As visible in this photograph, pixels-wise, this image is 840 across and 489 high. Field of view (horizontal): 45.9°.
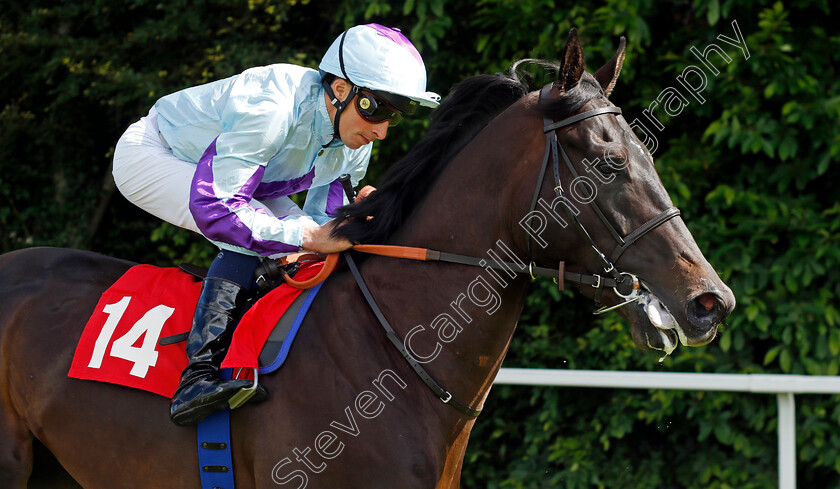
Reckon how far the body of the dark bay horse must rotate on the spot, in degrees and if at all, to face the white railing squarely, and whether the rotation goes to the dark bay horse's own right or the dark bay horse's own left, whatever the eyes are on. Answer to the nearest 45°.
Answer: approximately 45° to the dark bay horse's own left

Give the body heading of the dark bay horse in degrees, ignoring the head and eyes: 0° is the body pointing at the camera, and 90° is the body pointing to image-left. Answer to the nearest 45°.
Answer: approximately 270°

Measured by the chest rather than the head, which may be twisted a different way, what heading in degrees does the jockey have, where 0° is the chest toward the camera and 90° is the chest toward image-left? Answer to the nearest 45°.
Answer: approximately 270°
